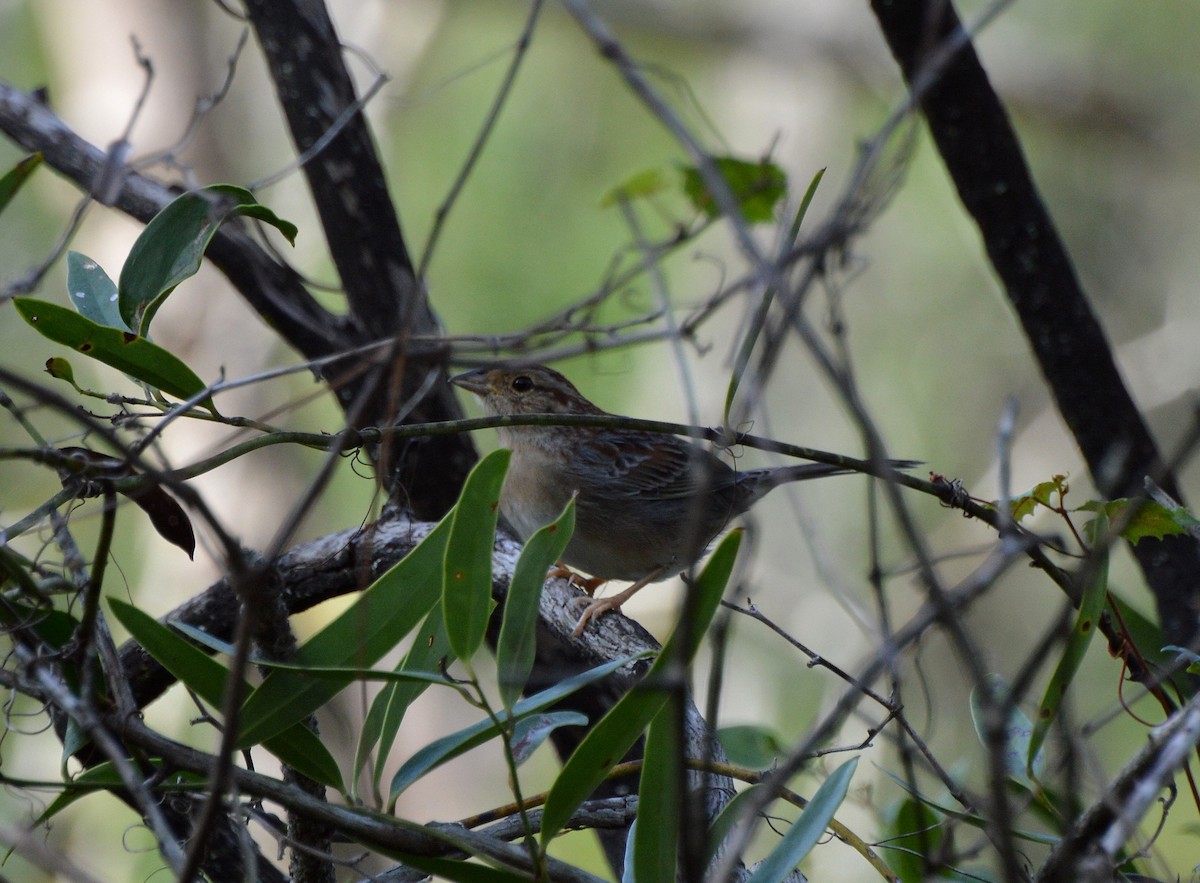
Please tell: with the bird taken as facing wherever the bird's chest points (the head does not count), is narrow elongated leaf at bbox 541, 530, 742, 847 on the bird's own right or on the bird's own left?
on the bird's own left

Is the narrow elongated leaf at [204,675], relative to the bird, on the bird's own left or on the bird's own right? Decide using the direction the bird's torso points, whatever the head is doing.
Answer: on the bird's own left

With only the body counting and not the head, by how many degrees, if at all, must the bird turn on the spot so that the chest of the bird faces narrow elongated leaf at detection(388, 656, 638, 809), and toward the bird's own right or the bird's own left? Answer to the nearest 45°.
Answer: approximately 90° to the bird's own left

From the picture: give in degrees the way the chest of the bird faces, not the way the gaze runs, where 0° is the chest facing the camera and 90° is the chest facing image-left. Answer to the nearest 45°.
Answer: approximately 90°
